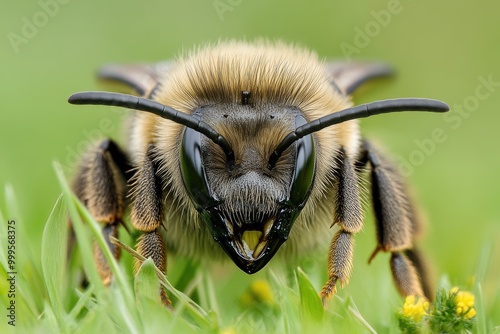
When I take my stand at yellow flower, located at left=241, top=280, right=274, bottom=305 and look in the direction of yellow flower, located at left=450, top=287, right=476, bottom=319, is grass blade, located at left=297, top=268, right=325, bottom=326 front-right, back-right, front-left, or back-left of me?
front-right

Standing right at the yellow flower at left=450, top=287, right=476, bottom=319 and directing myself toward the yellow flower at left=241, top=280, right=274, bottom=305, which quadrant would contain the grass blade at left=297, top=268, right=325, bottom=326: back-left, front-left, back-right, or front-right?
front-left

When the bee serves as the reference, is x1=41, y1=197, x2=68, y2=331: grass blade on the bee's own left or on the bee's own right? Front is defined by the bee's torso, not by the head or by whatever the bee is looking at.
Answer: on the bee's own right

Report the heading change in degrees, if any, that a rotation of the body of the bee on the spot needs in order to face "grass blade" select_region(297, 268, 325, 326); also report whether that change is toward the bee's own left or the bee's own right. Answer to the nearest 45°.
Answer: approximately 45° to the bee's own left

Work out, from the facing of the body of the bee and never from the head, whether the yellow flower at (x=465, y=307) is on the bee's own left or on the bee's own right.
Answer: on the bee's own left

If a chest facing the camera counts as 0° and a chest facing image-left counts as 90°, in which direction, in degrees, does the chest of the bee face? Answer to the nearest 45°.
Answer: approximately 0°
